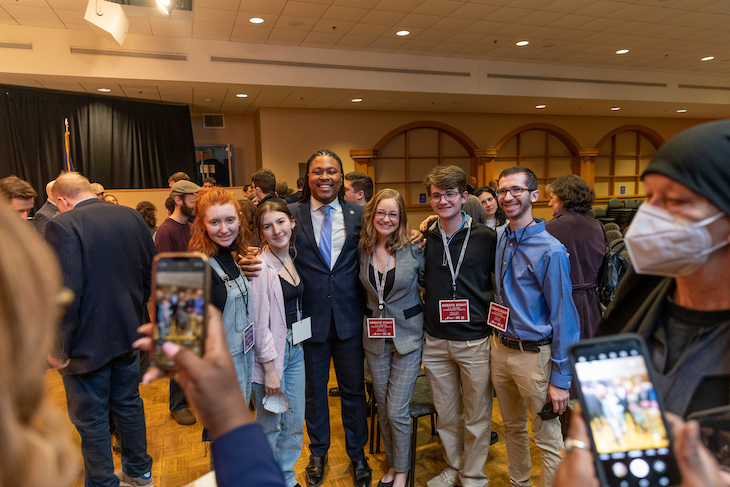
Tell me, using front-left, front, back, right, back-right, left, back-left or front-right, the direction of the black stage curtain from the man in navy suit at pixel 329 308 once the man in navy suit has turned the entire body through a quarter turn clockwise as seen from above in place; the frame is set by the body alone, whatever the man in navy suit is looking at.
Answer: front-right

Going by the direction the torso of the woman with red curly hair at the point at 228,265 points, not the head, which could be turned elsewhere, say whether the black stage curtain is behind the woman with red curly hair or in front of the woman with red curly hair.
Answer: behind

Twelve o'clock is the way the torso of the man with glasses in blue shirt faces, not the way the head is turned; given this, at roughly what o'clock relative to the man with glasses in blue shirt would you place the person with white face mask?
The person with white face mask is roughly at 10 o'clock from the man with glasses in blue shirt.

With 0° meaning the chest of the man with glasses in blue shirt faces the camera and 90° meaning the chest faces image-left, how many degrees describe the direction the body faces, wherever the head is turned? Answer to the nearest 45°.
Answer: approximately 45°

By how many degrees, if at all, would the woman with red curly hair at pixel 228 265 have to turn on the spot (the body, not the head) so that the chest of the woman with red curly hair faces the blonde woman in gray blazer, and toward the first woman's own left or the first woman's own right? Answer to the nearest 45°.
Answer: approximately 45° to the first woman's own left

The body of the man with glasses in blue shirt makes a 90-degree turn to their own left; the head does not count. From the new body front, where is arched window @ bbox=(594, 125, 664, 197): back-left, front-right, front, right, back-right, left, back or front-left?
back-left
